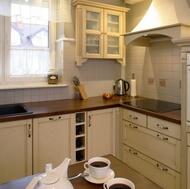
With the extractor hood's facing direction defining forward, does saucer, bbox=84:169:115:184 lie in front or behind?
in front

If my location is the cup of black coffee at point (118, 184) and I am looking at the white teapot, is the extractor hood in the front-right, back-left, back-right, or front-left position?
back-right

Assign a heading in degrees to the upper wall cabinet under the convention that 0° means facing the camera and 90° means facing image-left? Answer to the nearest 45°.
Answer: approximately 315°

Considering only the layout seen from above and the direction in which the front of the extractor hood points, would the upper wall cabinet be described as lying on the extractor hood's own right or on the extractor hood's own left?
on the extractor hood's own right

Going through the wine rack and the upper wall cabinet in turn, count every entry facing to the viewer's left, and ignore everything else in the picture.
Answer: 0

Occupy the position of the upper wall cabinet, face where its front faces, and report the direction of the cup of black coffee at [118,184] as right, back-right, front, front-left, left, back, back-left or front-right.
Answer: front-right

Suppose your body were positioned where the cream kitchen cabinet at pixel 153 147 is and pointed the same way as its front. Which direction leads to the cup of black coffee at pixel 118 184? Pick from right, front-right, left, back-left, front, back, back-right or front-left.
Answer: front-left

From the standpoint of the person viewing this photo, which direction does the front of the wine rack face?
facing the viewer and to the right of the viewer

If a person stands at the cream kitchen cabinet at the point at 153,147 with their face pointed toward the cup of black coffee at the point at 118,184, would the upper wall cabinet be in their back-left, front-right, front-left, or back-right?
back-right
